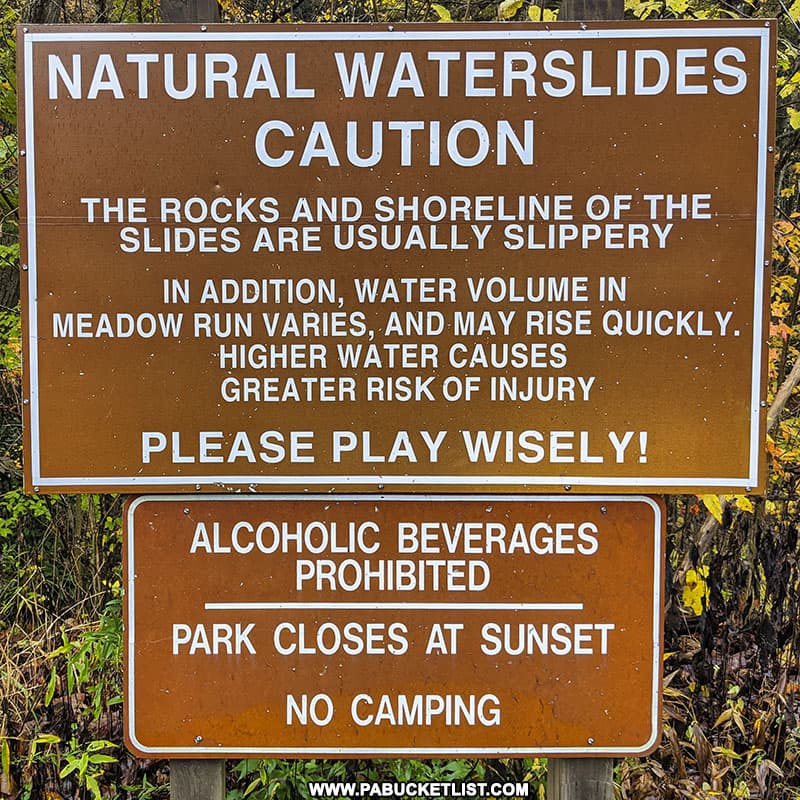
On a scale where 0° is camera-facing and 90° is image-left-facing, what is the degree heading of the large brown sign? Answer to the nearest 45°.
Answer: approximately 0°

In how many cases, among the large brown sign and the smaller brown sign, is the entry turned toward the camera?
2
